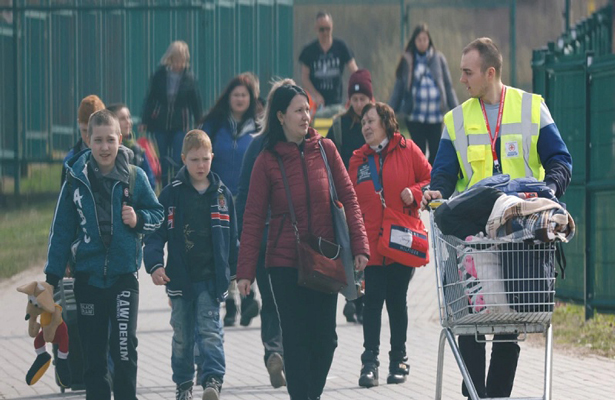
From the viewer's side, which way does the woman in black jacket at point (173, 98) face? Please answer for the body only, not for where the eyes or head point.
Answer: toward the camera

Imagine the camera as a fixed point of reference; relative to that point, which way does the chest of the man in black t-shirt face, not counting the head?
toward the camera

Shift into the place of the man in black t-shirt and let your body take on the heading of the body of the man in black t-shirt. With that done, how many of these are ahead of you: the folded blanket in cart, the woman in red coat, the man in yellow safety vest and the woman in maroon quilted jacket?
4

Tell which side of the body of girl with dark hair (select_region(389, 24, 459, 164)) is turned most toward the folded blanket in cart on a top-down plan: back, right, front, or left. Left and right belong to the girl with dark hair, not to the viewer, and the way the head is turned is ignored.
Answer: front

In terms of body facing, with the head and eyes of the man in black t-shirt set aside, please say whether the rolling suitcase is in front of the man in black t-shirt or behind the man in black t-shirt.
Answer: in front

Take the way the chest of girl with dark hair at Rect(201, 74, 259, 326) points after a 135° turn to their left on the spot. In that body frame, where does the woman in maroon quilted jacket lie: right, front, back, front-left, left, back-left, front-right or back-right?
back-right

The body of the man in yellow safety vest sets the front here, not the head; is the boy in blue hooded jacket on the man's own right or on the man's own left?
on the man's own right

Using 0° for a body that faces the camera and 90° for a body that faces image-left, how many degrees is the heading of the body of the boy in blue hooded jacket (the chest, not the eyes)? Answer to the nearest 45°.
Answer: approximately 0°

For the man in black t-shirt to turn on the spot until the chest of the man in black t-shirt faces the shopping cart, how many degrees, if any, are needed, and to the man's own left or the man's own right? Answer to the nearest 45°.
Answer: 0° — they already face it

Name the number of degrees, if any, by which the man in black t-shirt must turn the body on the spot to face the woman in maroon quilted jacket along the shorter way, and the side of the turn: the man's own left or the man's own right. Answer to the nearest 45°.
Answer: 0° — they already face them

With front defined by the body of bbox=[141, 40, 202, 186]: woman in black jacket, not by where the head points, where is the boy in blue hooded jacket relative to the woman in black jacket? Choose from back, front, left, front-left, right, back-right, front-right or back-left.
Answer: front

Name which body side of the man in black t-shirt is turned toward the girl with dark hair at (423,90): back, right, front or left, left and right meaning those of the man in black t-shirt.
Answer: left

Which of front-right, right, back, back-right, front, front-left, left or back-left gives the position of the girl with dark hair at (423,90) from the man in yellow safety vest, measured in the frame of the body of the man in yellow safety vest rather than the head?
back

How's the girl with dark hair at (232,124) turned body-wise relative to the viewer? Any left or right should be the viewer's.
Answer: facing the viewer

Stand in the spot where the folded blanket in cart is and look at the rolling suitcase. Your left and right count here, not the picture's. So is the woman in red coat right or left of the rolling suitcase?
right
